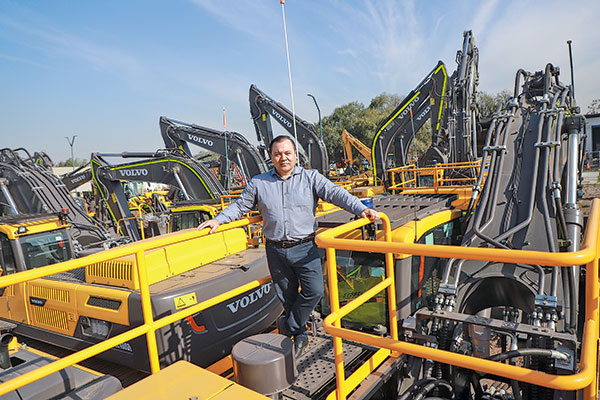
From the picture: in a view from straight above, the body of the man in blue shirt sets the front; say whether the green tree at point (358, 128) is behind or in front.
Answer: behind

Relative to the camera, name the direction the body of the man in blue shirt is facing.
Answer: toward the camera

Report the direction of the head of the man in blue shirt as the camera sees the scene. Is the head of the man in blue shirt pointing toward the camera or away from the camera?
toward the camera
